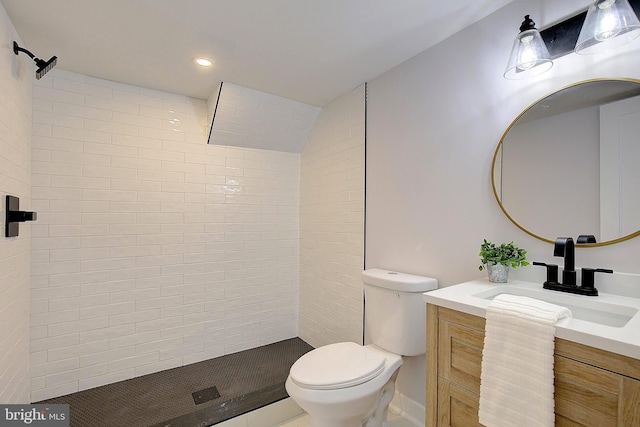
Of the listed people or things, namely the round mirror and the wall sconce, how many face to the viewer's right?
0

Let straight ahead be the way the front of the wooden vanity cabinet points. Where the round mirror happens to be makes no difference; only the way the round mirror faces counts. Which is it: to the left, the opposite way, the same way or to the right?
the same way

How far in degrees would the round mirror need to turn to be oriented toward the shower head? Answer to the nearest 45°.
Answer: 0° — it already faces it

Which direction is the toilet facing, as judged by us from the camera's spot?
facing the viewer and to the left of the viewer

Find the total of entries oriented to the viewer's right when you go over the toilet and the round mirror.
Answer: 0

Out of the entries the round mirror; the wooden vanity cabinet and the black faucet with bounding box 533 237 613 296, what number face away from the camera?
0

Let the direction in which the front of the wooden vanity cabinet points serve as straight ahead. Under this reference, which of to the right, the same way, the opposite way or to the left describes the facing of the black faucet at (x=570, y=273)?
the same way

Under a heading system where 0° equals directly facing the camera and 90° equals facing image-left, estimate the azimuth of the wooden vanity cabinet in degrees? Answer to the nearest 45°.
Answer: approximately 45°

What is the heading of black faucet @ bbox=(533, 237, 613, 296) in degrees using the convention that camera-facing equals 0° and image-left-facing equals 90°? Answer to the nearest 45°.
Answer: approximately 45°
